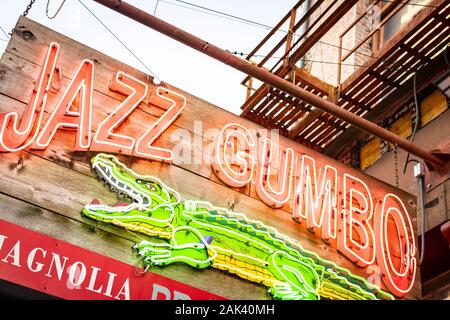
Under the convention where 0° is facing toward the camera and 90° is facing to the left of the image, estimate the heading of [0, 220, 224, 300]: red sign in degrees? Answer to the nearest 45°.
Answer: approximately 0°
